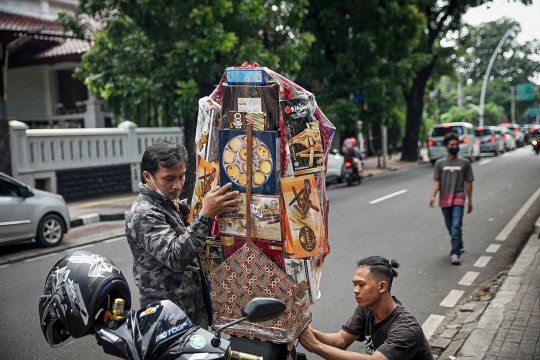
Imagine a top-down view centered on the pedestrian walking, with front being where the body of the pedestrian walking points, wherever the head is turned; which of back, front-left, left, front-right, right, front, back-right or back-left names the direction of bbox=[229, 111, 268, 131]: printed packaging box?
front

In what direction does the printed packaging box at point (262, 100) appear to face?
toward the camera

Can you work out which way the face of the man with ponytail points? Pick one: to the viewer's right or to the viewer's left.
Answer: to the viewer's left

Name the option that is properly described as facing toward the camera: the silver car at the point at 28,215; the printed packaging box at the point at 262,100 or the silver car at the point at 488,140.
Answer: the printed packaging box

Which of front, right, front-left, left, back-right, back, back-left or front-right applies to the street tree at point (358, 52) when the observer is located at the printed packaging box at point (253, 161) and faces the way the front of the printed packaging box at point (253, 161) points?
back

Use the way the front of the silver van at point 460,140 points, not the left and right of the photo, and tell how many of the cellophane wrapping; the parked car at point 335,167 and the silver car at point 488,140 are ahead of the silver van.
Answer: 1
